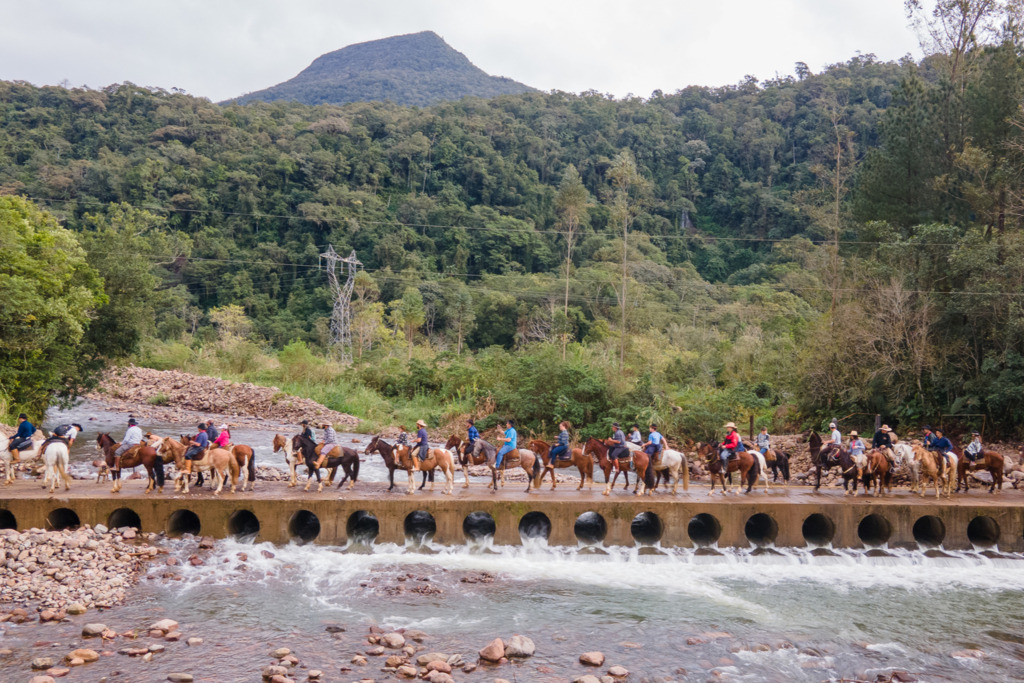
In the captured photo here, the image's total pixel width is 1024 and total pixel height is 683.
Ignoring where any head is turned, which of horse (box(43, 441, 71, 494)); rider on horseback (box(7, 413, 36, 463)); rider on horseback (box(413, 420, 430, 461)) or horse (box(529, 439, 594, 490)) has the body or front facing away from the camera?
horse (box(43, 441, 71, 494))

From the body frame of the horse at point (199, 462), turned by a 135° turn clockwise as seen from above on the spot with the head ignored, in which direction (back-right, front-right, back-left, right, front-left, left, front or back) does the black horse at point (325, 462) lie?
front-right

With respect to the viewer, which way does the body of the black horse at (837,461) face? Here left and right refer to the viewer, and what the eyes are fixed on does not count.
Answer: facing to the left of the viewer

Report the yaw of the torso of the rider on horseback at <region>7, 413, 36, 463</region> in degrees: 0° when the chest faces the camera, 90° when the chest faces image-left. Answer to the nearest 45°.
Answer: approximately 90°

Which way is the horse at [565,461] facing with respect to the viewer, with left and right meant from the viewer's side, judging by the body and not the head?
facing to the left of the viewer

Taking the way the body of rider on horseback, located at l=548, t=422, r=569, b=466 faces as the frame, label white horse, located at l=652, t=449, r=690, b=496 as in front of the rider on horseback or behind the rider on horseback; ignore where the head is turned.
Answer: behind

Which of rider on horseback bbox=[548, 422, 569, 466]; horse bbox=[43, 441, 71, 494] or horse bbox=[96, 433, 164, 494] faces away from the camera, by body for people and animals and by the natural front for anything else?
horse bbox=[43, 441, 71, 494]

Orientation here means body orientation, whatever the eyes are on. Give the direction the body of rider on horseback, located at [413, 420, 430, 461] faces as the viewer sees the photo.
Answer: to the viewer's left

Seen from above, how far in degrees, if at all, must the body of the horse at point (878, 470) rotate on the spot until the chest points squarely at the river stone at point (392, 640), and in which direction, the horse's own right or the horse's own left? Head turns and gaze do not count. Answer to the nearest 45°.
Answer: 0° — it already faces it

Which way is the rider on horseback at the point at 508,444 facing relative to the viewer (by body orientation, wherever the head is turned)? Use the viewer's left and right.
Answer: facing to the left of the viewer
